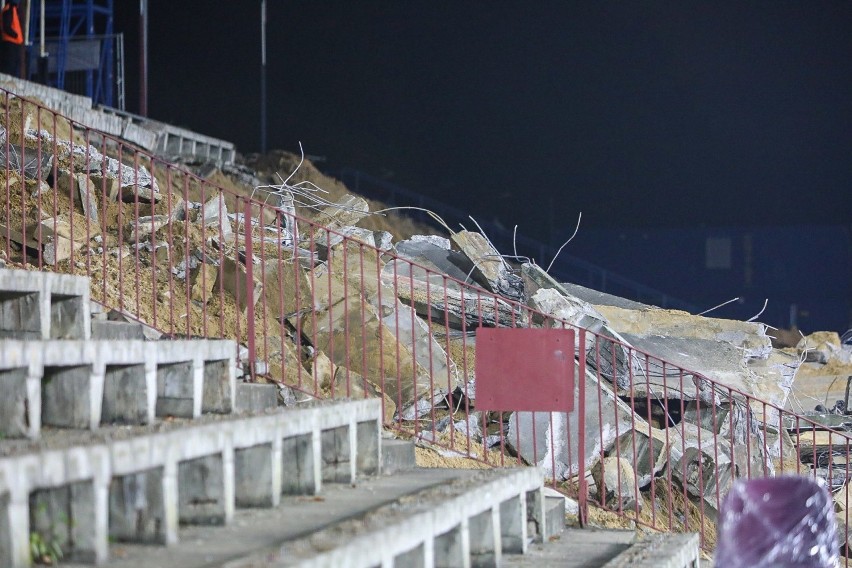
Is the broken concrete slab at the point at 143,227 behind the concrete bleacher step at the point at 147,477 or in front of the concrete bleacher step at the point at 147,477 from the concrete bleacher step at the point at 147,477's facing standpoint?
behind

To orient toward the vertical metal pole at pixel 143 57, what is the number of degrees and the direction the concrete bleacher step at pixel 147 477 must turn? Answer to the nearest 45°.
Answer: approximately 135° to its left

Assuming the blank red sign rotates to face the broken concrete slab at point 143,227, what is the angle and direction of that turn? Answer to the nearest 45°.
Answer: approximately 135° to its right

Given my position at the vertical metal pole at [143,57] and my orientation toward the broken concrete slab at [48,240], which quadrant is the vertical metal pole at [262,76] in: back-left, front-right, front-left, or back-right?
back-left

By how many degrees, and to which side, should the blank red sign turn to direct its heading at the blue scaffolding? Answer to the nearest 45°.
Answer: approximately 135° to its right

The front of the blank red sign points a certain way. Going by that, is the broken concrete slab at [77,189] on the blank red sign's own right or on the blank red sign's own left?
on the blank red sign's own right

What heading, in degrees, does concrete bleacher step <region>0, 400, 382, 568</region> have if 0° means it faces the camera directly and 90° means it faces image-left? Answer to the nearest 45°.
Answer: approximately 315°

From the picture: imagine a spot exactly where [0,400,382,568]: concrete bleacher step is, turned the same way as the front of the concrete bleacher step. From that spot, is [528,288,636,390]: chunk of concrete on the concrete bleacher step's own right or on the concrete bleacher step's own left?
on the concrete bleacher step's own left

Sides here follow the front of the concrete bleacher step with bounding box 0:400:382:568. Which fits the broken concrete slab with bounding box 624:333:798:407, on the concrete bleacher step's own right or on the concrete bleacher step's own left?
on the concrete bleacher step's own left

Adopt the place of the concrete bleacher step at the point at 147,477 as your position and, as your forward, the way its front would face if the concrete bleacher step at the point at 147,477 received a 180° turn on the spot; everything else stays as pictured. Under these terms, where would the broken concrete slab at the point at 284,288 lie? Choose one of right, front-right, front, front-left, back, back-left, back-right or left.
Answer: front-right

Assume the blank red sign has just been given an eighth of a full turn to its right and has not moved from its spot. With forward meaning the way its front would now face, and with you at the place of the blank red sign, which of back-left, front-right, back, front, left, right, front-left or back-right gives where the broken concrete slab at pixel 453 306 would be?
back-right

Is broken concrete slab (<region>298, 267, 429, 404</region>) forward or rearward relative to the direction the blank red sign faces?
rearward

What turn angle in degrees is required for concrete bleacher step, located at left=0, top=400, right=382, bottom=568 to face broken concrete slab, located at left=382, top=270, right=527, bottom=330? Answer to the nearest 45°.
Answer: approximately 135° to its left

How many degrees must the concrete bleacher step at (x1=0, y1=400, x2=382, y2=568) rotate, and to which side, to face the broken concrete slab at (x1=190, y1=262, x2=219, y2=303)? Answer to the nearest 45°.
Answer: approximately 135° to its left
